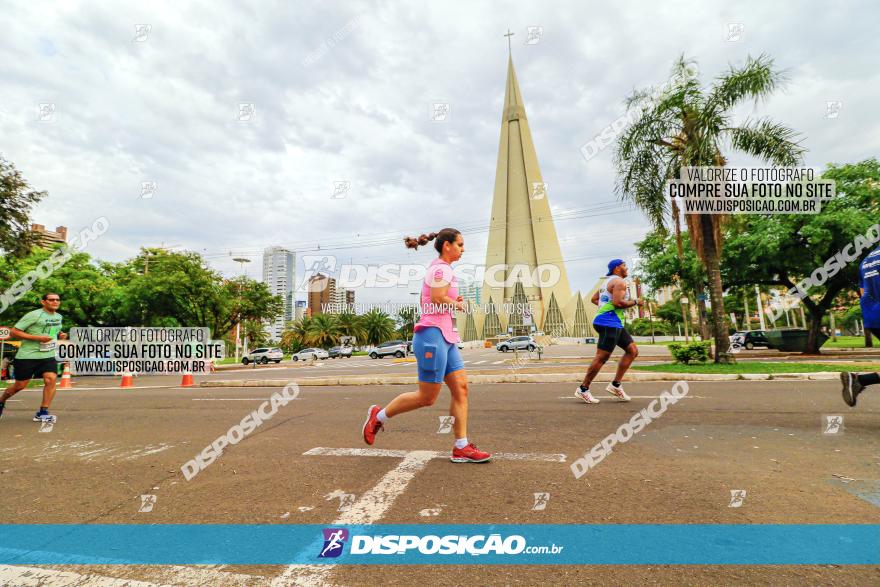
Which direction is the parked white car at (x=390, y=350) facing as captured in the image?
to the viewer's left

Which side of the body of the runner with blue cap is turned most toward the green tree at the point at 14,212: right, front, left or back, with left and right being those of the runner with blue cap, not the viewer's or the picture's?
back

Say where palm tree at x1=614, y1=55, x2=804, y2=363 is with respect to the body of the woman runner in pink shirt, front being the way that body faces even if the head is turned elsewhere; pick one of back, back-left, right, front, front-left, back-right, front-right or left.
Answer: front-left

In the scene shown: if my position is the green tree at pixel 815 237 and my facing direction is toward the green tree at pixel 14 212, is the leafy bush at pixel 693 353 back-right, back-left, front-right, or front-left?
front-left

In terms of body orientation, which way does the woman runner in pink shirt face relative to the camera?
to the viewer's right

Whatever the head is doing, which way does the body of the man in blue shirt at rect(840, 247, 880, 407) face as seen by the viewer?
to the viewer's right

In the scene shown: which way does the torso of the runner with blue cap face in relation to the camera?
to the viewer's right

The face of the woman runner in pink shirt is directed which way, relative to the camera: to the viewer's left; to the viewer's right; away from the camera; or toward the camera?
to the viewer's right

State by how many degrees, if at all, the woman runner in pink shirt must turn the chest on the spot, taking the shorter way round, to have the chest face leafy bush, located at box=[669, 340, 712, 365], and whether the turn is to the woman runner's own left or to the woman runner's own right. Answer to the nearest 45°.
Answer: approximately 45° to the woman runner's own left

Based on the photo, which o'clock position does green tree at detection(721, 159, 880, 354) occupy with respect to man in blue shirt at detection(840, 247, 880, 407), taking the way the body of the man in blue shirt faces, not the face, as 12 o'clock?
The green tree is roughly at 9 o'clock from the man in blue shirt.
